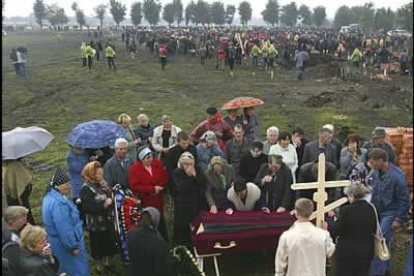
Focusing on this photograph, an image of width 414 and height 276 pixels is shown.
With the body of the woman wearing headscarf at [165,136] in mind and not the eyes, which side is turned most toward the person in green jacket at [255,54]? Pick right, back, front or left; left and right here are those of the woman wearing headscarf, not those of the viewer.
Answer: back

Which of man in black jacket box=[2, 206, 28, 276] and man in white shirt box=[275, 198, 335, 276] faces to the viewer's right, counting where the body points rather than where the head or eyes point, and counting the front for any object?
the man in black jacket

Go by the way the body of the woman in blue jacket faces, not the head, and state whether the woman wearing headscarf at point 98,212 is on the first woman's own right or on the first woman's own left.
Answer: on the first woman's own left

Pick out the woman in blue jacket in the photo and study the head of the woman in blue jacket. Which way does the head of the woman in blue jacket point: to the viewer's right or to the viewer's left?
to the viewer's right

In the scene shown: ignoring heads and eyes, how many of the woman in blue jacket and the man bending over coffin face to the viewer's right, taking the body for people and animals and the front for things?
1

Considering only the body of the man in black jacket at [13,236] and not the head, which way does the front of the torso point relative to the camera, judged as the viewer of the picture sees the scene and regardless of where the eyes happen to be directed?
to the viewer's right
